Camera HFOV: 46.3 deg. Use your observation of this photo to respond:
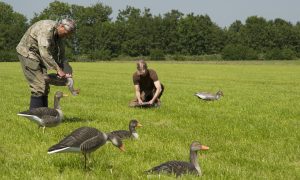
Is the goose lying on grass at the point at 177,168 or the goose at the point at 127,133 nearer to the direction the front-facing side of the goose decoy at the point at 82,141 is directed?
the goose lying on grass

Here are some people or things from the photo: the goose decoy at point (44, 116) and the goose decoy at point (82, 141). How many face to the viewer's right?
2

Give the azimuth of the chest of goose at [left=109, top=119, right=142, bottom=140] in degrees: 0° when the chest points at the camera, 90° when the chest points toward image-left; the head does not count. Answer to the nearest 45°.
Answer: approximately 270°

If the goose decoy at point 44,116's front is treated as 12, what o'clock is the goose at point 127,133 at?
The goose is roughly at 1 o'clock from the goose decoy.

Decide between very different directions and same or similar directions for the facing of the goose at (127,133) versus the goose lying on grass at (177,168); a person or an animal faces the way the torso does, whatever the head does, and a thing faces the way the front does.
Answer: same or similar directions

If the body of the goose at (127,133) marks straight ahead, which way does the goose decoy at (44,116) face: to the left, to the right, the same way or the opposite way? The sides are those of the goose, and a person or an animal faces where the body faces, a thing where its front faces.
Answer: the same way

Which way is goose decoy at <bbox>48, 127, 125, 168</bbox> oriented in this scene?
to the viewer's right

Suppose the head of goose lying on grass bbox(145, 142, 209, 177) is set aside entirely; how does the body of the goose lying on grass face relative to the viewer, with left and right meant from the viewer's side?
facing to the right of the viewer

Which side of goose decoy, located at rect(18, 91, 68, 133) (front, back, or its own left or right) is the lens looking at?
right

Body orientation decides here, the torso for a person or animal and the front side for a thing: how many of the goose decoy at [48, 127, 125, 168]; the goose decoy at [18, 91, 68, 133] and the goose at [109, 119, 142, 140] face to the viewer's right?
3

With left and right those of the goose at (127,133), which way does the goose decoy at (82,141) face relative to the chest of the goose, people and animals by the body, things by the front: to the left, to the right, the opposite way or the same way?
the same way

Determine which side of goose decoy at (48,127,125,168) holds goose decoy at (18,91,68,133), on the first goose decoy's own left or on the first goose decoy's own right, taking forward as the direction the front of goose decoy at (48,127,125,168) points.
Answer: on the first goose decoy's own left

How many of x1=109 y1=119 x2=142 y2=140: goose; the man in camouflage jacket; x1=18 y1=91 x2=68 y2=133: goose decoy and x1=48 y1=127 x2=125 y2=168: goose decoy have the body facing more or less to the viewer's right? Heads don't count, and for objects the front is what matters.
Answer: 4

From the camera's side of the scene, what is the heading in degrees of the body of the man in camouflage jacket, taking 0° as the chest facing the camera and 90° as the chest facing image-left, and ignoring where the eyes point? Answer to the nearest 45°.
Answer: approximately 270°

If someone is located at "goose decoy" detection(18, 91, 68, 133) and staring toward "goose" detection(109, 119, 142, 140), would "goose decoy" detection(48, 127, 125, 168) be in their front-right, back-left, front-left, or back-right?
front-right
